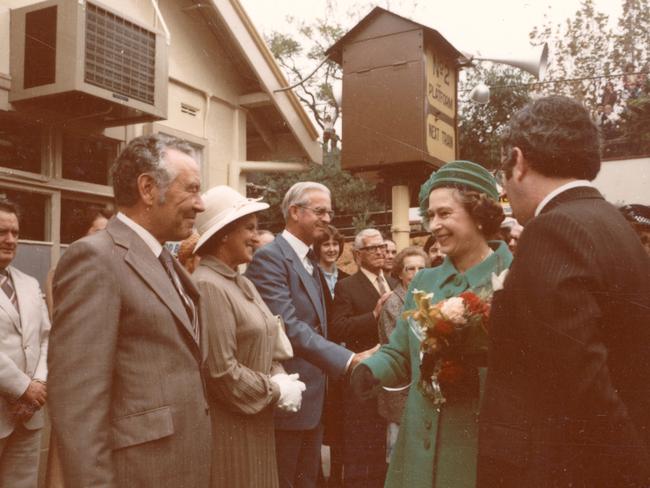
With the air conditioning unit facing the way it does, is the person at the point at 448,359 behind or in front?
in front

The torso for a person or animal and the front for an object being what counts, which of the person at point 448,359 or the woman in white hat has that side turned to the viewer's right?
the woman in white hat

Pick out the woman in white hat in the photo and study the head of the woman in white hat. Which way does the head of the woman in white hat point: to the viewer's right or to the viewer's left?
to the viewer's right

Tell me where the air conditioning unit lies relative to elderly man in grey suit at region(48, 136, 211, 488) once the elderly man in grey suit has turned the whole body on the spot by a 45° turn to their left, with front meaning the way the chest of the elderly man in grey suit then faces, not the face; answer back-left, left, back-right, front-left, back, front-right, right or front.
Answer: left

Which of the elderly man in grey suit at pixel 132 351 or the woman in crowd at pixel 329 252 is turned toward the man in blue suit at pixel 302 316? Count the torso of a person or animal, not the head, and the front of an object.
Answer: the woman in crowd

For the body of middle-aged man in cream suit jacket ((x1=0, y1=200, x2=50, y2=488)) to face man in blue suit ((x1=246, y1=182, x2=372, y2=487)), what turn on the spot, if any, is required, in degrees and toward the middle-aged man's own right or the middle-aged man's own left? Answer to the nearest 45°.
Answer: approximately 45° to the middle-aged man's own left

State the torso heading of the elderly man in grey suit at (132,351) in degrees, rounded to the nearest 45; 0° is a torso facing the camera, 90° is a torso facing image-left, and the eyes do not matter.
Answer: approximately 315°

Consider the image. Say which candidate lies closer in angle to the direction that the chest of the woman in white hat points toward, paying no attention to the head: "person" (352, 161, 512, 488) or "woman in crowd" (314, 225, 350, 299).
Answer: the person

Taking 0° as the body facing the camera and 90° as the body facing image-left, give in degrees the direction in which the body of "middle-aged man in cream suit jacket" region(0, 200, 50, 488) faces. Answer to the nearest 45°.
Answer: approximately 315°

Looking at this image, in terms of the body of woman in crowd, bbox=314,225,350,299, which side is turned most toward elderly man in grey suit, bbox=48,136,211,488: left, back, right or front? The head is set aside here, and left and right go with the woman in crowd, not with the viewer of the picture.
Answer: front

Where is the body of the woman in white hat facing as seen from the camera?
to the viewer's right

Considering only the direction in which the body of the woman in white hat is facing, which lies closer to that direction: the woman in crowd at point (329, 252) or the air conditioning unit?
the woman in crowd

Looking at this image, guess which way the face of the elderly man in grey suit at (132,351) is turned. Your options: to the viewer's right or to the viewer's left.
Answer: to the viewer's right

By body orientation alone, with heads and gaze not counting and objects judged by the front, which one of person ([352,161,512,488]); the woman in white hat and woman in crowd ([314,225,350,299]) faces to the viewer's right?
the woman in white hat
